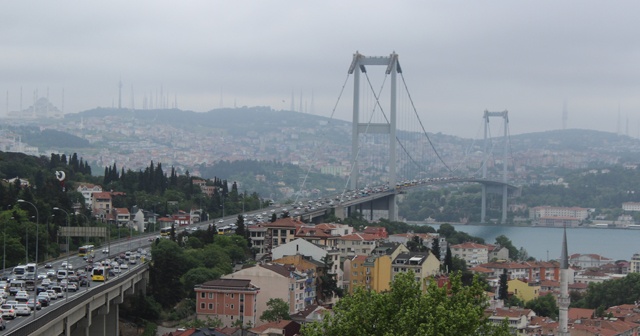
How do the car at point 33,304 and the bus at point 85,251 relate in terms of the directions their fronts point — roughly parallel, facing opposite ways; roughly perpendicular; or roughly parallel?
roughly parallel, facing opposite ways

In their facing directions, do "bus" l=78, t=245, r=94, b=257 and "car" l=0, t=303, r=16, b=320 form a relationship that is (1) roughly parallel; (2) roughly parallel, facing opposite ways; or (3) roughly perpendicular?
roughly parallel, facing opposite ways

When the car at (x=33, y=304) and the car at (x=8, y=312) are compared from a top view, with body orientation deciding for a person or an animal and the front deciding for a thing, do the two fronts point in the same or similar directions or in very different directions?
same or similar directions

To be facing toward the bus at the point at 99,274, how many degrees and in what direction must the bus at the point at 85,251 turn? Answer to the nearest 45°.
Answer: approximately 45° to its left

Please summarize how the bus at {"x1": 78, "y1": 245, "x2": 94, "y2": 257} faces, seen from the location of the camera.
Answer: facing the viewer and to the left of the viewer

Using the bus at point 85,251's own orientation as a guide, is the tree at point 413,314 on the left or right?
on its left
